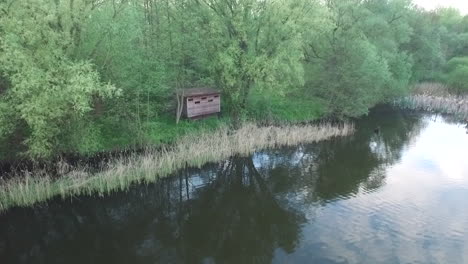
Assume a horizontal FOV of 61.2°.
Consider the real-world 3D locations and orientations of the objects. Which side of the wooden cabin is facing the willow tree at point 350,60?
left

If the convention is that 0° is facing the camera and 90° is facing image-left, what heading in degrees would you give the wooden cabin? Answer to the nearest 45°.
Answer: approximately 315°

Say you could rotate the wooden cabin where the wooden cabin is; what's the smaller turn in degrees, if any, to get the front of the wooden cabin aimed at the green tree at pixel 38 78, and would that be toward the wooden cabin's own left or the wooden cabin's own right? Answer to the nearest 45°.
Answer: approximately 90° to the wooden cabin's own right
